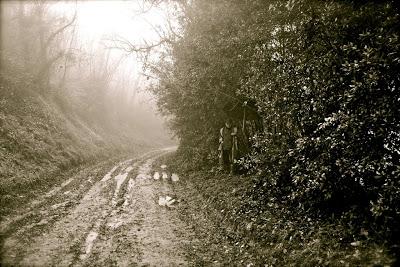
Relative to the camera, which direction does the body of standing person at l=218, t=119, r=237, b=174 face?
toward the camera
